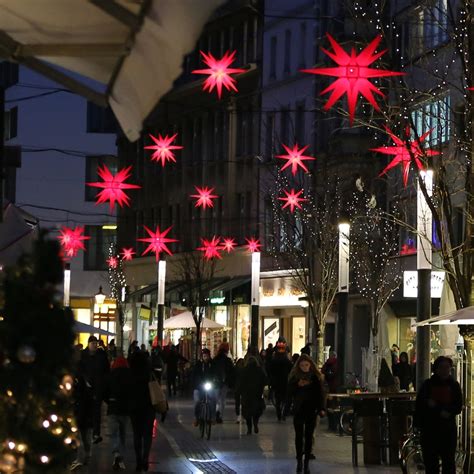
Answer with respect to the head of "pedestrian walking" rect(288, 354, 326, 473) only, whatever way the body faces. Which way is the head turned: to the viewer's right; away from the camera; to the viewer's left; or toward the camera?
toward the camera

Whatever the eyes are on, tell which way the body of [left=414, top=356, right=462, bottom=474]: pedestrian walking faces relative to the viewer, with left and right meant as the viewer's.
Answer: facing the viewer

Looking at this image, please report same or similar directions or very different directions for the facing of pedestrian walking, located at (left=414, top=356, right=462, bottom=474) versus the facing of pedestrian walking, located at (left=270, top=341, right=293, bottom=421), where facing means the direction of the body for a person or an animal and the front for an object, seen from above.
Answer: same or similar directions

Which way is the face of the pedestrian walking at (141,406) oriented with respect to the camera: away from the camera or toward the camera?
away from the camera

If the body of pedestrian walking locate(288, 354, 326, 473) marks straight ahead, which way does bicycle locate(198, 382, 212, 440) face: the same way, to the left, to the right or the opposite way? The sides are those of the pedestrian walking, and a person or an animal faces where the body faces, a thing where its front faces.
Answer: the same way

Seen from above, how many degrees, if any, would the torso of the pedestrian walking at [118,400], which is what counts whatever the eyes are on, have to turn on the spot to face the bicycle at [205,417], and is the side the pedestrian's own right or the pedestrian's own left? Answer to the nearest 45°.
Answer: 0° — they already face it

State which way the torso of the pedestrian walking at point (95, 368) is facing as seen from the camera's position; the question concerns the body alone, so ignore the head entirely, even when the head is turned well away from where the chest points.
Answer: toward the camera

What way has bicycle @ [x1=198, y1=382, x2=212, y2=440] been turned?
toward the camera

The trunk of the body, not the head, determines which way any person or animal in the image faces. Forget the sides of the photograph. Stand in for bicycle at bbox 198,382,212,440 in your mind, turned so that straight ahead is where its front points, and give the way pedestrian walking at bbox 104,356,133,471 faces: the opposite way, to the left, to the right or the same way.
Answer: the opposite way

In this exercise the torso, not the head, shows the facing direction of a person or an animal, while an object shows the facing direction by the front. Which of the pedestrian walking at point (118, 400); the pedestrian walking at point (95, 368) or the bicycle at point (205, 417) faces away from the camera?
the pedestrian walking at point (118, 400)

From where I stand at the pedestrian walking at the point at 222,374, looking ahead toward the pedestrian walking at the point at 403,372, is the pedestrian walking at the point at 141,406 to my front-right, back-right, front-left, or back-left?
back-right

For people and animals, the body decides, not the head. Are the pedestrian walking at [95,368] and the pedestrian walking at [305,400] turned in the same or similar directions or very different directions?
same or similar directions

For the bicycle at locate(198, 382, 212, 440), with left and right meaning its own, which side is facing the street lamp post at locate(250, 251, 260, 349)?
back

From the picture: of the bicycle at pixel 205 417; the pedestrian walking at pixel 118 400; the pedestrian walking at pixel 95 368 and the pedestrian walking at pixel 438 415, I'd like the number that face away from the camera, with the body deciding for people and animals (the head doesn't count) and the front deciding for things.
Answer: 1

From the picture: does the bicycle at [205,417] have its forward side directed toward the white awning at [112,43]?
yes

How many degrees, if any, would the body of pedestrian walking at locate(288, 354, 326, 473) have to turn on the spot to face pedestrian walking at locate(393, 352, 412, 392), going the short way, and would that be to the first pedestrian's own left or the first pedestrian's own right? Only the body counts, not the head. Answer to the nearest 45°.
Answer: approximately 180°
